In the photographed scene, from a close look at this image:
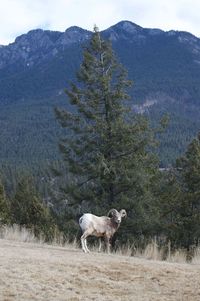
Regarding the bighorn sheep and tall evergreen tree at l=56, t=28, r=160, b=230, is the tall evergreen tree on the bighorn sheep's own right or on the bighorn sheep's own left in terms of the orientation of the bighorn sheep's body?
on the bighorn sheep's own left

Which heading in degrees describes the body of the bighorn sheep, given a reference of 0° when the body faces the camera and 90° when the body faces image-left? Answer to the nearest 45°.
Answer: approximately 270°
